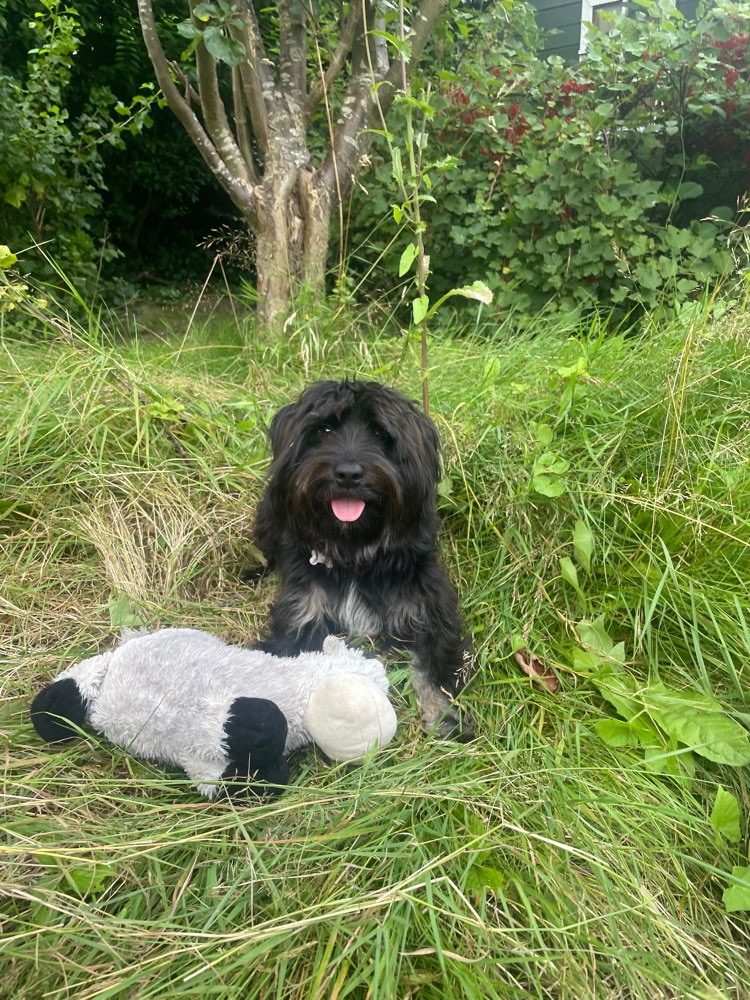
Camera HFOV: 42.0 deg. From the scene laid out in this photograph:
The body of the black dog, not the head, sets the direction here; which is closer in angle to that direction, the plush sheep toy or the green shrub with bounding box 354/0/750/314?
the plush sheep toy

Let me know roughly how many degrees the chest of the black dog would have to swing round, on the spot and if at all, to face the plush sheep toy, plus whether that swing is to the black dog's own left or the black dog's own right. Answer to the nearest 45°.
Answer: approximately 45° to the black dog's own right

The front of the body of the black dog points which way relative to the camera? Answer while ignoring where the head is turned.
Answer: toward the camera

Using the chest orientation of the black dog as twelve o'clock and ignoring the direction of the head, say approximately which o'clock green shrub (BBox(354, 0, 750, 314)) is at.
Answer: The green shrub is roughly at 7 o'clock from the black dog.
